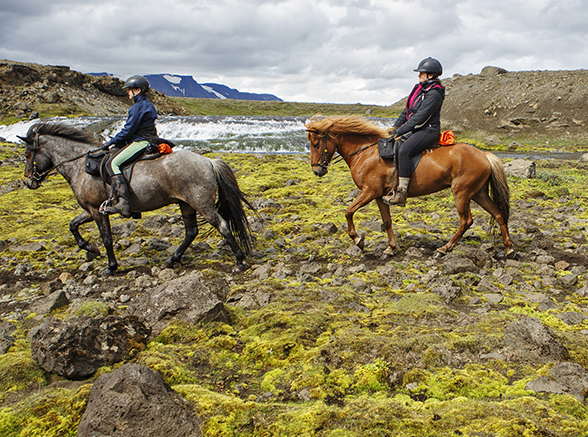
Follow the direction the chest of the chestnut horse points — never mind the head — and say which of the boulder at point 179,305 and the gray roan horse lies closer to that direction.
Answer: the gray roan horse

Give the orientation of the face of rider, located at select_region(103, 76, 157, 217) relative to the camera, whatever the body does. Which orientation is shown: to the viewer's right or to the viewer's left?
to the viewer's left

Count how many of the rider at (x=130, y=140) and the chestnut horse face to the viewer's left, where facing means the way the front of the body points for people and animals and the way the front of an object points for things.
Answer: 2

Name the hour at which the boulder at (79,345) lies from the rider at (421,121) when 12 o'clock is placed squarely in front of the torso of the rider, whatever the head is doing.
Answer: The boulder is roughly at 10 o'clock from the rider.

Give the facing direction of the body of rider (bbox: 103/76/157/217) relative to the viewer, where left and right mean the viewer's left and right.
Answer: facing to the left of the viewer

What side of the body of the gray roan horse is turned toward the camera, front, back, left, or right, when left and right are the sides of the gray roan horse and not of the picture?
left

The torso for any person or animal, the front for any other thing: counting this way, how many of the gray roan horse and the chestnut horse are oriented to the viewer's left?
2

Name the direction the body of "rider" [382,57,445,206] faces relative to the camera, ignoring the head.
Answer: to the viewer's left

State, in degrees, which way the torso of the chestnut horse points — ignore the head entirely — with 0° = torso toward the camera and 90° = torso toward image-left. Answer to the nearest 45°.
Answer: approximately 90°

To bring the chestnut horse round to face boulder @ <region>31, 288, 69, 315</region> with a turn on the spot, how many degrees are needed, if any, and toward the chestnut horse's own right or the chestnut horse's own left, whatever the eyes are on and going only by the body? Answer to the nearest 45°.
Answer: approximately 45° to the chestnut horse's own left

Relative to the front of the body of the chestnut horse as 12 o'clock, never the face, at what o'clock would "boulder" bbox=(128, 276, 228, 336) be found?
The boulder is roughly at 10 o'clock from the chestnut horse.

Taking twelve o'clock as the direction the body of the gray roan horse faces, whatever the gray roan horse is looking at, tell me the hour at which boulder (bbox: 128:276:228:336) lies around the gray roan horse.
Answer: The boulder is roughly at 9 o'clock from the gray roan horse.

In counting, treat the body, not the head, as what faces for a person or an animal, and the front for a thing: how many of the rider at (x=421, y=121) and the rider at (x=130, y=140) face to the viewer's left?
2

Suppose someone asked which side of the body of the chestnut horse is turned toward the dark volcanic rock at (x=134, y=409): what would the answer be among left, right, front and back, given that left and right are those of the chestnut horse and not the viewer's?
left
